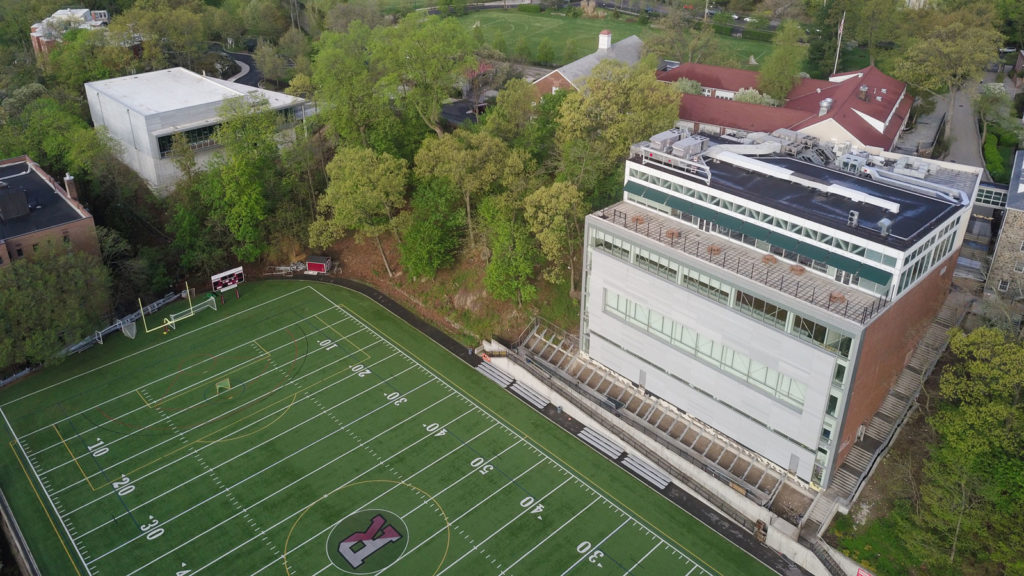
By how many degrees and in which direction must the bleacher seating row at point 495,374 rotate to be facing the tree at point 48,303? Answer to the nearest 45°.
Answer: approximately 45° to its right

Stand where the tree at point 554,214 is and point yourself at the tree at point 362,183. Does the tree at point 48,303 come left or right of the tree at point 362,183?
left

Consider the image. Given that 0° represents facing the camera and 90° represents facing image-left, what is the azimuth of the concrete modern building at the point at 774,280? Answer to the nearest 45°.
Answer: approximately 45°

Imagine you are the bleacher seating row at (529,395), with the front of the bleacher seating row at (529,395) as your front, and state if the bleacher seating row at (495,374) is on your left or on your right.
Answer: on your right

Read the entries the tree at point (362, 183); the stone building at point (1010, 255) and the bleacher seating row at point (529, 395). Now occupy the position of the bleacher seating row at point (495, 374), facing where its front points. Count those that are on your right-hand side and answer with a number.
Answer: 1

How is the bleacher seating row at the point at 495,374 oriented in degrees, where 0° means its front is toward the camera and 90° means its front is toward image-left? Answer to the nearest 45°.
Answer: approximately 45°

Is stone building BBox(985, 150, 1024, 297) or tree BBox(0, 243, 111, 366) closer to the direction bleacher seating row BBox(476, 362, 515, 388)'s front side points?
the tree
